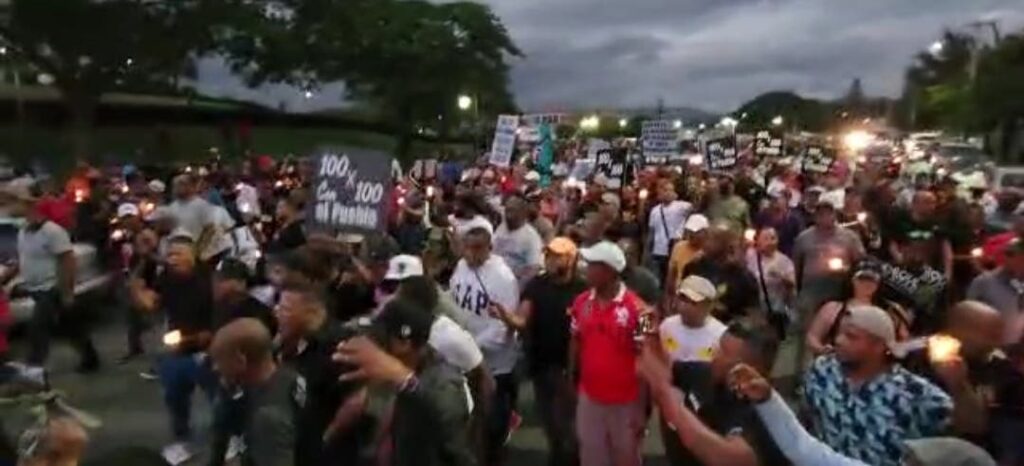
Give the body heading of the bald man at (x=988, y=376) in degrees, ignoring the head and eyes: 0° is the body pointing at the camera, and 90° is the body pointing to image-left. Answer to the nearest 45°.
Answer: approximately 45°

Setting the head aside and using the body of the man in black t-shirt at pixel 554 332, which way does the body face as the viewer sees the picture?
toward the camera

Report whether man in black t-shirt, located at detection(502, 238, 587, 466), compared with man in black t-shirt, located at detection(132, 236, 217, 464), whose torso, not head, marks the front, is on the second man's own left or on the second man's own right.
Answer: on the second man's own left

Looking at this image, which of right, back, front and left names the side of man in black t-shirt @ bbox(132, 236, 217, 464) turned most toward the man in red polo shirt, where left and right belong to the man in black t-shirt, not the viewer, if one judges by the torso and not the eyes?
left

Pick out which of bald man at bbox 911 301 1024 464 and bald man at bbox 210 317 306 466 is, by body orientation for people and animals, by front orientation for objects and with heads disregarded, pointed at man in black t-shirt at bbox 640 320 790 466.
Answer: bald man at bbox 911 301 1024 464

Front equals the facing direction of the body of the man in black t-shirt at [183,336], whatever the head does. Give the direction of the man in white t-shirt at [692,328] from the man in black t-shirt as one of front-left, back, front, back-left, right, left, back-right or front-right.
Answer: left

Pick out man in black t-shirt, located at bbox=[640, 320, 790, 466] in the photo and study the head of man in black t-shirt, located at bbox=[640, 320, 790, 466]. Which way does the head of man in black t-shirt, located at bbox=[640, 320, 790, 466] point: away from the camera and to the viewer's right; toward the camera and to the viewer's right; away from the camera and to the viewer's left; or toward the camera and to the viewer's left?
toward the camera and to the viewer's left

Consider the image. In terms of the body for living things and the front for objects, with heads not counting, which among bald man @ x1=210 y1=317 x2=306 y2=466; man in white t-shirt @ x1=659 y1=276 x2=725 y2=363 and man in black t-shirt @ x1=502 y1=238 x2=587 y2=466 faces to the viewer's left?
the bald man

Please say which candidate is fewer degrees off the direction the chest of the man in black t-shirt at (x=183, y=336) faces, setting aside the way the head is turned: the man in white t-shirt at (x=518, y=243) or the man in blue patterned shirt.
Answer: the man in blue patterned shirt

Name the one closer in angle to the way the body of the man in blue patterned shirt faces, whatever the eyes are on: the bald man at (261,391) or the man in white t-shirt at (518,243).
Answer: the bald man

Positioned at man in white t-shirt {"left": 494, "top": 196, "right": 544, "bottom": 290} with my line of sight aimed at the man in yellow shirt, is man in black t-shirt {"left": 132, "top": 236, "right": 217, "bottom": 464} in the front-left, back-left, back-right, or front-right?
back-right
